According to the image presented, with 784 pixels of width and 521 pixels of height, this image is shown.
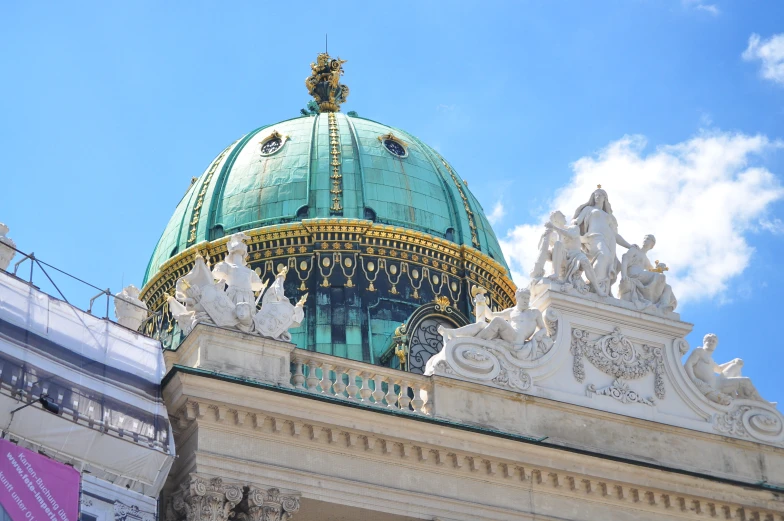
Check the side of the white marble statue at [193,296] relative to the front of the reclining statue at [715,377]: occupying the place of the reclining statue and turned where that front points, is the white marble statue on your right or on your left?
on your right

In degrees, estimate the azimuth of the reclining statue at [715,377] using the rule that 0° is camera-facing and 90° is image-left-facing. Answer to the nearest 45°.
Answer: approximately 315°

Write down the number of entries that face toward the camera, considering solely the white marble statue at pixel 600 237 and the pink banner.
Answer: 2

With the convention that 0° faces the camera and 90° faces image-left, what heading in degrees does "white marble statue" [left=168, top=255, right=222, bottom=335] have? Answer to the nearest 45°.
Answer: approximately 45°

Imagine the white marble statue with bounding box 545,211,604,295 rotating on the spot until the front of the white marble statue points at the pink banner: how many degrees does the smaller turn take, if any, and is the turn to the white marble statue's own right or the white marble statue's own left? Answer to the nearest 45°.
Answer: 0° — it already faces it
